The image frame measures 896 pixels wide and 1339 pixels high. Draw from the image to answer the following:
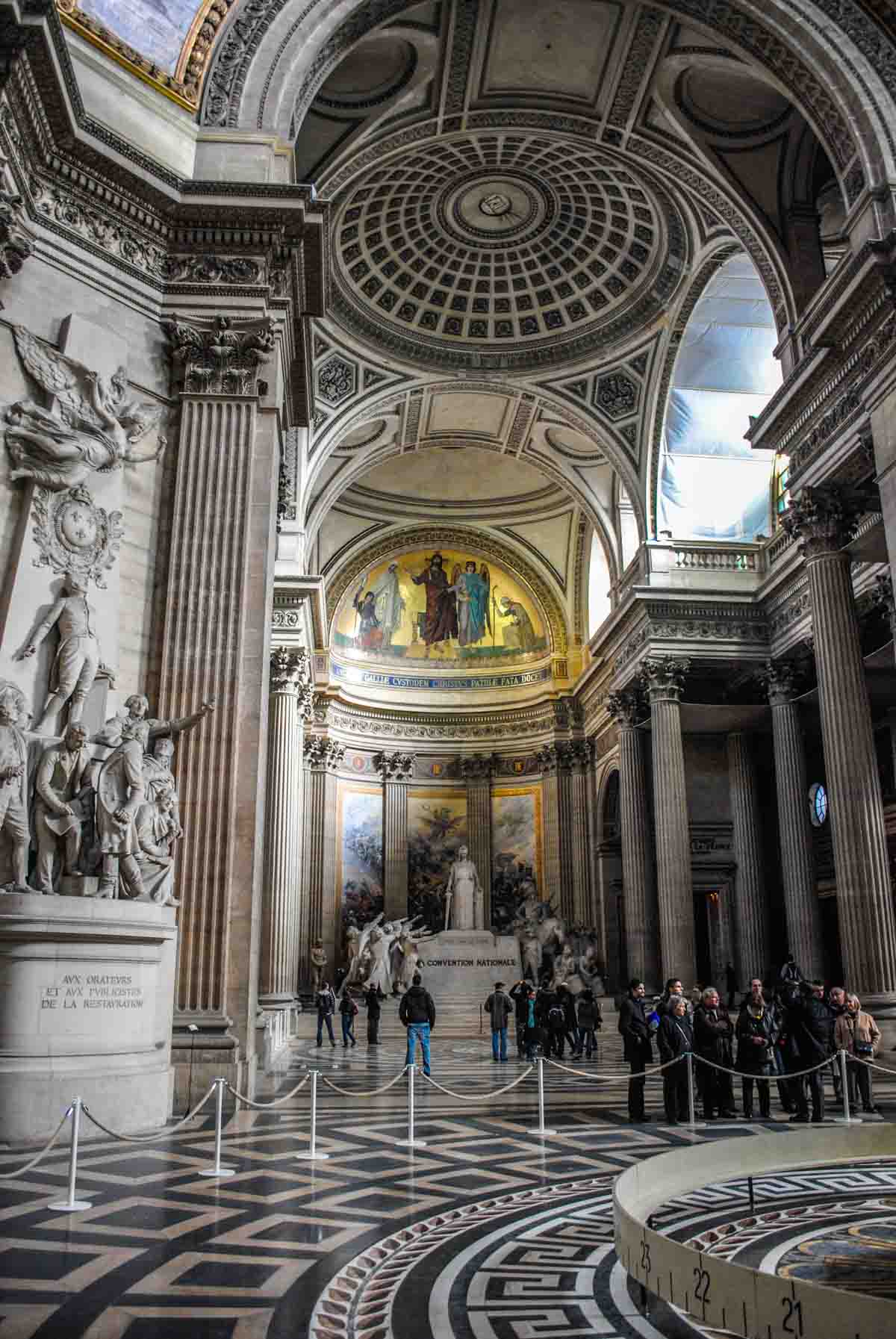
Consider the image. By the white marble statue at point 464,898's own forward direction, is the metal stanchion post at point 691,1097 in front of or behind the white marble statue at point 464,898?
in front

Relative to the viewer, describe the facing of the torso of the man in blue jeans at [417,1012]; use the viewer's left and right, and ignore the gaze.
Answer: facing away from the viewer

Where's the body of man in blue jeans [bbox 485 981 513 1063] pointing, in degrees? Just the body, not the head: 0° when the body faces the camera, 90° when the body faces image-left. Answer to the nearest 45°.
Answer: approximately 180°

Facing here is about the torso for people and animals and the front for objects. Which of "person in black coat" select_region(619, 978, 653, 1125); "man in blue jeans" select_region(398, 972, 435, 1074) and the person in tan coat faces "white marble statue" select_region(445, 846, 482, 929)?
the man in blue jeans

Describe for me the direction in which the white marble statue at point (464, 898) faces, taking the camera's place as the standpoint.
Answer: facing the viewer

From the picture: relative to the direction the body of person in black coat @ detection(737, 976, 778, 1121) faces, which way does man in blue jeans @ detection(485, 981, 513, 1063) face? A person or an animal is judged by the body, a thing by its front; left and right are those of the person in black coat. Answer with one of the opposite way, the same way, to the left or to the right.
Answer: the opposite way

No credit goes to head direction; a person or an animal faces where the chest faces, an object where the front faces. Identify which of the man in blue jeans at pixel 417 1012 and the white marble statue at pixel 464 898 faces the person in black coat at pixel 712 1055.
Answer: the white marble statue

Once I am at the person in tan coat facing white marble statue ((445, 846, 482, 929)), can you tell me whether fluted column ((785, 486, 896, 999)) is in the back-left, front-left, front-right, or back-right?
front-right

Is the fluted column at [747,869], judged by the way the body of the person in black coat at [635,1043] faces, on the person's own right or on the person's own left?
on the person's own left

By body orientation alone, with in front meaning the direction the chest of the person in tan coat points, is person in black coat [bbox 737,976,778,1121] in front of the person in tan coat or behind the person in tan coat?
in front

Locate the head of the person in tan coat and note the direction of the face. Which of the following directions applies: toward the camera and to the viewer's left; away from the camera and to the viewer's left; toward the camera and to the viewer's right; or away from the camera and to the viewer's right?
toward the camera and to the viewer's left

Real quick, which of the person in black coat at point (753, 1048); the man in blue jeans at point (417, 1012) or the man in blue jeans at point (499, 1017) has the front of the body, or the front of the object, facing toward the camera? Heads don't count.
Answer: the person in black coat

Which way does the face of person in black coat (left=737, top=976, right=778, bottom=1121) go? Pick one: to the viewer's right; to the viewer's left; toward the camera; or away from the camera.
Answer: toward the camera

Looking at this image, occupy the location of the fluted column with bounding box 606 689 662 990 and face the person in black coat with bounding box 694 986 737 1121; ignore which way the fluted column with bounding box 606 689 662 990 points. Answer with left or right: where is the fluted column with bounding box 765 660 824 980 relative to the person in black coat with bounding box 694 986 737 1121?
left

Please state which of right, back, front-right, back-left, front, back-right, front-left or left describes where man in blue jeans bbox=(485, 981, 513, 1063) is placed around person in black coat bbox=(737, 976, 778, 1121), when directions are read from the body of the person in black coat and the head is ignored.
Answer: back-right

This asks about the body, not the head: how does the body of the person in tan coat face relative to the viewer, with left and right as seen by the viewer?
facing the viewer and to the left of the viewer

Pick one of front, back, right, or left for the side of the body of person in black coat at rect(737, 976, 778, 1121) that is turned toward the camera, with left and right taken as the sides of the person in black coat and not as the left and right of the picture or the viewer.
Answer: front

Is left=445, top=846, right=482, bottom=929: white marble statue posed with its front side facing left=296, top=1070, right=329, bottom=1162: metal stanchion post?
yes
